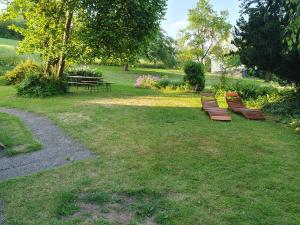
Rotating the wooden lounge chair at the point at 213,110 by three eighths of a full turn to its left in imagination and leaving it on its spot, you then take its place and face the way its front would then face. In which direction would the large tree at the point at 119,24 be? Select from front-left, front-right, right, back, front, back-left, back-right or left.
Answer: front-left

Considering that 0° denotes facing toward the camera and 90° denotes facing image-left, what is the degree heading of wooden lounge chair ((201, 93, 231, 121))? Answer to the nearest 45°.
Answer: approximately 315°

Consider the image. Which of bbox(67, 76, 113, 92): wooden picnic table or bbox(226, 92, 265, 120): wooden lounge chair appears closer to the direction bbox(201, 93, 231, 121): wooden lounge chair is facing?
the wooden lounge chair

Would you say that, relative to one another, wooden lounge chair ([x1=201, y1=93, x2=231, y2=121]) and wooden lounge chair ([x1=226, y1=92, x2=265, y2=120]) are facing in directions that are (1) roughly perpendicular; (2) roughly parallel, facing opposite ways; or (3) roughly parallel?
roughly parallel

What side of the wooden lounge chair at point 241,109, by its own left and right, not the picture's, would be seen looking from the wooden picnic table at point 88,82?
back

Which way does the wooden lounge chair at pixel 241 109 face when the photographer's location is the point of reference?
facing the viewer and to the right of the viewer

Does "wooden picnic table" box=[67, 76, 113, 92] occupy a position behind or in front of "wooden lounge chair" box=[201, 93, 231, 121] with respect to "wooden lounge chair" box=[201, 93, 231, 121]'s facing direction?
behind

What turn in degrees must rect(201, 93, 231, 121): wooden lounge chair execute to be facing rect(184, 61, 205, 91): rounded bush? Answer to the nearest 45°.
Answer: approximately 135° to its left

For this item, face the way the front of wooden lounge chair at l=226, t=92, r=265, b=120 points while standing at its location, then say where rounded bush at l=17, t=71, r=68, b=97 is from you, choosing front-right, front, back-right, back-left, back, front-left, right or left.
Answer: back-right

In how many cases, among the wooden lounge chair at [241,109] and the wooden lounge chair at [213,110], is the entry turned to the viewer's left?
0

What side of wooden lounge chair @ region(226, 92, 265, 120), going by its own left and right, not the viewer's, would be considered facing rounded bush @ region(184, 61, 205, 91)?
back

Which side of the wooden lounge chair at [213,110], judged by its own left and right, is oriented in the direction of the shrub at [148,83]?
back
